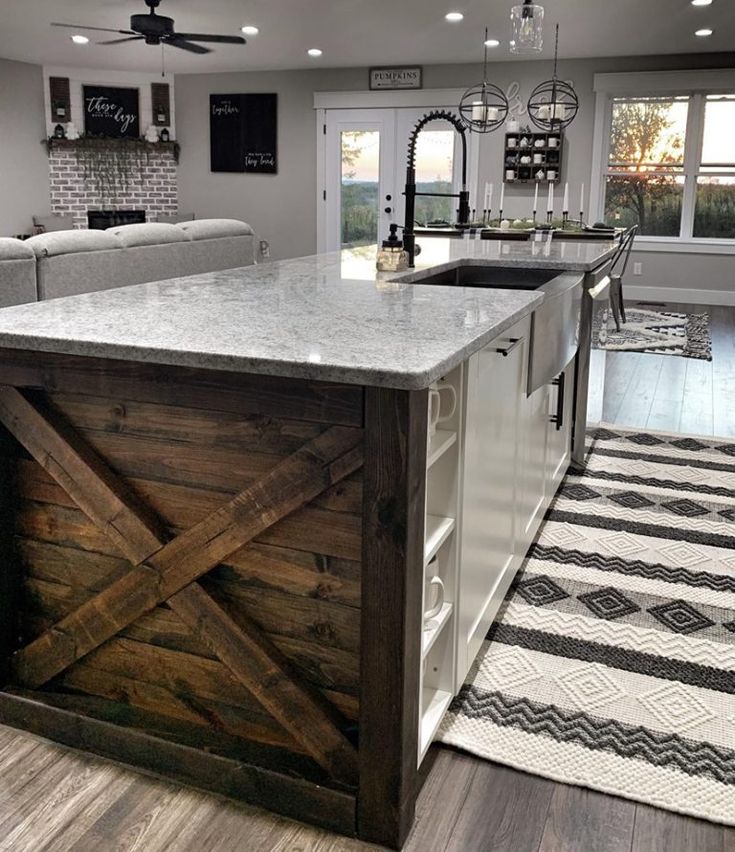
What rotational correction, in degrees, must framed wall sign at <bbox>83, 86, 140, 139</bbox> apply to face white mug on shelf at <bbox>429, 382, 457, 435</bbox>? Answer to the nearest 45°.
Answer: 0° — it already faces it

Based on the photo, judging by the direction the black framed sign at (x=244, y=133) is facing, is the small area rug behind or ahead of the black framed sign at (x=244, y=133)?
ahead

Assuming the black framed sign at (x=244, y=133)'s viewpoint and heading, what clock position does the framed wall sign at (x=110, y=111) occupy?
The framed wall sign is roughly at 3 o'clock from the black framed sign.

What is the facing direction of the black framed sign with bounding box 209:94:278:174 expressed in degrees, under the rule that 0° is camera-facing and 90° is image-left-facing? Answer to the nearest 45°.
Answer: approximately 0°

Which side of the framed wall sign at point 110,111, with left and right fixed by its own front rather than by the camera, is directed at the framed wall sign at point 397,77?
left

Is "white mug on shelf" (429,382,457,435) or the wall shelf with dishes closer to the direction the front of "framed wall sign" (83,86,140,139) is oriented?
the white mug on shelf

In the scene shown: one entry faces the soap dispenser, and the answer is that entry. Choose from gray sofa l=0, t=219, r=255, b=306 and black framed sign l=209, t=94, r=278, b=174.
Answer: the black framed sign

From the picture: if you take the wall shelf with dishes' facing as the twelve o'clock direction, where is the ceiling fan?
The ceiling fan is roughly at 1 o'clock from the wall shelf with dishes.

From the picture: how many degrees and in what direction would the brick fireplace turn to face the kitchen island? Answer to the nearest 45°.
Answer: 0° — it already faces it

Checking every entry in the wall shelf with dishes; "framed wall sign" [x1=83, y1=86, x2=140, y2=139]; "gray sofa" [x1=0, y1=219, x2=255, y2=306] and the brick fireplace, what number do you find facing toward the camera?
3

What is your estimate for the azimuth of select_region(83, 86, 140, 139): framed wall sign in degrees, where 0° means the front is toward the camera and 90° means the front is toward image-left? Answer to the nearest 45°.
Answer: approximately 0°

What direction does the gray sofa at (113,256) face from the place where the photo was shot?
facing away from the viewer and to the left of the viewer
